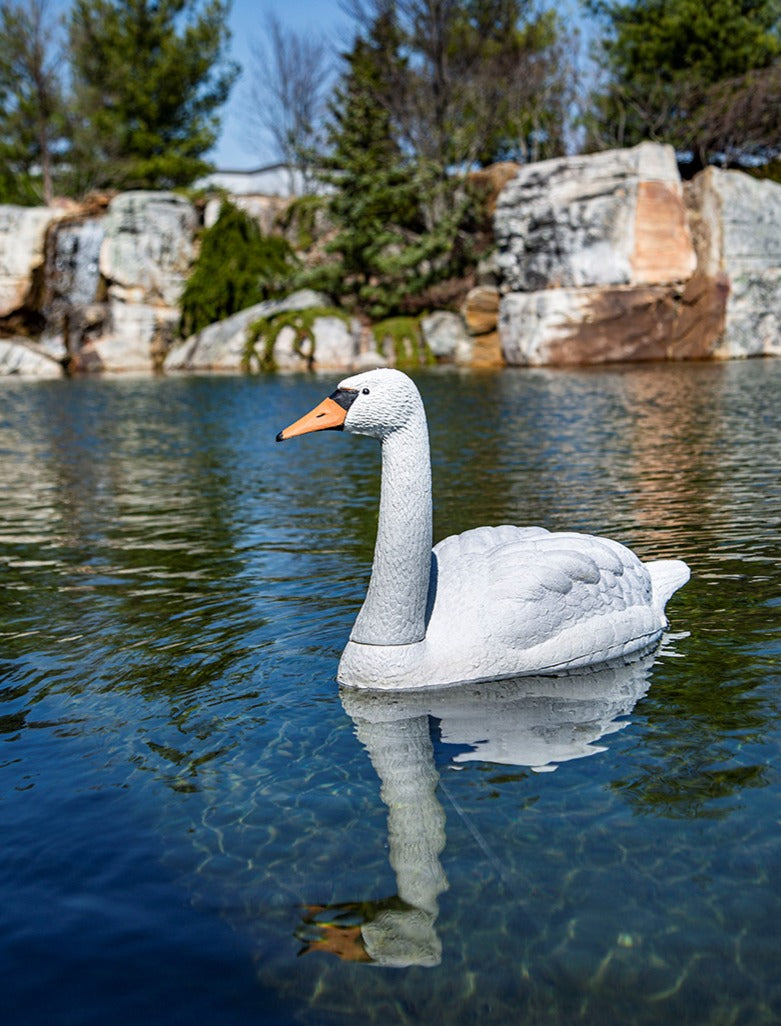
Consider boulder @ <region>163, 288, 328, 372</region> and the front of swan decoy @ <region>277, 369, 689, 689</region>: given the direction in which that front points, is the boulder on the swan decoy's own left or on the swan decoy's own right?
on the swan decoy's own right

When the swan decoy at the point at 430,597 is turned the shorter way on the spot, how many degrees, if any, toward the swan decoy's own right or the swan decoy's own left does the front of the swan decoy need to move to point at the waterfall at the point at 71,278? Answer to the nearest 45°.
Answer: approximately 90° to the swan decoy's own right

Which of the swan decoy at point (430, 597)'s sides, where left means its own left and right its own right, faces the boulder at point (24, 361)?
right

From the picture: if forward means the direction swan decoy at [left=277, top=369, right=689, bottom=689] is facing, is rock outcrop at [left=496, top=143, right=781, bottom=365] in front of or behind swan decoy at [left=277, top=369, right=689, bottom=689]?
behind

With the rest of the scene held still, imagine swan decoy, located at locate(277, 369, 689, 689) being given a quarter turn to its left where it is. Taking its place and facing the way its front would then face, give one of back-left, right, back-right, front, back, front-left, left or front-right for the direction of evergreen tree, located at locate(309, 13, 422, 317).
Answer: back-left

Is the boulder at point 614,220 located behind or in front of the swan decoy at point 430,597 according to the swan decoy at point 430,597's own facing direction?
behind

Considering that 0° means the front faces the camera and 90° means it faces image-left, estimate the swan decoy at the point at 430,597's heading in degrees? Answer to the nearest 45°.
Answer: approximately 45°
